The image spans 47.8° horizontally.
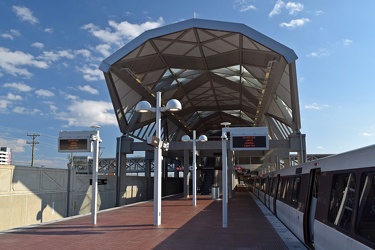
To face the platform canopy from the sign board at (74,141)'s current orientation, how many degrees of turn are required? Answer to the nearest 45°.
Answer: approximately 135° to its left

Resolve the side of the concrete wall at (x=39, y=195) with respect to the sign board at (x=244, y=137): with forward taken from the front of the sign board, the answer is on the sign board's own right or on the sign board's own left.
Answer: on the sign board's own right

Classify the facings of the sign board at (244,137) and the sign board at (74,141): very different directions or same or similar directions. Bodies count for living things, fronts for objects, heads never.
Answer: same or similar directions

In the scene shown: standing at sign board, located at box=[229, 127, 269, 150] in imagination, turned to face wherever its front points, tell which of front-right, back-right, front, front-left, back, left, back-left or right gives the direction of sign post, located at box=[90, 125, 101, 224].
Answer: right

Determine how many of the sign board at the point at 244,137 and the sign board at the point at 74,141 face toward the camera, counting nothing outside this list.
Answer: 2

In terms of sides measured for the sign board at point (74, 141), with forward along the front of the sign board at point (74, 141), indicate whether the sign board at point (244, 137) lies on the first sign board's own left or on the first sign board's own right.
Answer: on the first sign board's own left

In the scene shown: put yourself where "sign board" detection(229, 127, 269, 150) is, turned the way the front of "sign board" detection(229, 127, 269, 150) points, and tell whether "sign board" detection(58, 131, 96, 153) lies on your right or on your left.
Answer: on your right

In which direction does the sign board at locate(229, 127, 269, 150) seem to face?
toward the camera

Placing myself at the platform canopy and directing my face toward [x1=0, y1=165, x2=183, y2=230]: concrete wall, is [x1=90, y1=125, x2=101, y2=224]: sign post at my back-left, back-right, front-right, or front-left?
front-left
